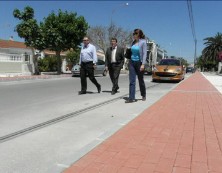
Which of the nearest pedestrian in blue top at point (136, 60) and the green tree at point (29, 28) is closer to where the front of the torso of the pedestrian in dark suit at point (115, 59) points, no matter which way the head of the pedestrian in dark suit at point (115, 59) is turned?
the nearest pedestrian in blue top

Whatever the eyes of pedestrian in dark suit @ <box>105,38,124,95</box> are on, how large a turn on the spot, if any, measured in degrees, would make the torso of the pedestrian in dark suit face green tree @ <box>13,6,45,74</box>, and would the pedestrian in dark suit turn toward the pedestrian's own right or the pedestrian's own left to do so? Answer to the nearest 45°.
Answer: approximately 135° to the pedestrian's own right

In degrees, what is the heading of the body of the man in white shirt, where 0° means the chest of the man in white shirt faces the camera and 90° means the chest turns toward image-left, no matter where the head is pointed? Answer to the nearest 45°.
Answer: approximately 45°

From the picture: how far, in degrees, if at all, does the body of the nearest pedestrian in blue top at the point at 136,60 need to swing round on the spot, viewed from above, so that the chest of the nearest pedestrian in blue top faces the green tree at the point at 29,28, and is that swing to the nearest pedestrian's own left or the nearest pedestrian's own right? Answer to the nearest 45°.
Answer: approximately 90° to the nearest pedestrian's own right

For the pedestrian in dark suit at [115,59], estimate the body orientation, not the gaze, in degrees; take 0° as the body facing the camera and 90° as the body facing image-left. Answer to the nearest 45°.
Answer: approximately 0°

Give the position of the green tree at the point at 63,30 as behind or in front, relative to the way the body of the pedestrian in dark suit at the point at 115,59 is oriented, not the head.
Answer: behind

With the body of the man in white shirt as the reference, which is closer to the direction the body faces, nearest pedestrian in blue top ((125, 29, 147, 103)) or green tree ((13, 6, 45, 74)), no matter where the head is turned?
the nearest pedestrian in blue top

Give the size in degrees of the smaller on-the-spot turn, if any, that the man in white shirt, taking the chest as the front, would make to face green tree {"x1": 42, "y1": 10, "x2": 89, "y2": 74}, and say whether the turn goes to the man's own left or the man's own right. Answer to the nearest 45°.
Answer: approximately 135° to the man's own right

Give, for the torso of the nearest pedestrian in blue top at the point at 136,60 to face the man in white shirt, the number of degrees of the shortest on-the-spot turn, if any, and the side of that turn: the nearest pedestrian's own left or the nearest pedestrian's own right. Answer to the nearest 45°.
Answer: approximately 90° to the nearest pedestrian's own right

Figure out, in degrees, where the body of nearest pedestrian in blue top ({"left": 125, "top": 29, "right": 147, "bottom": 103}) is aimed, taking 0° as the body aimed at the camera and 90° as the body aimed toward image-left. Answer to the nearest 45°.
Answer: approximately 45°

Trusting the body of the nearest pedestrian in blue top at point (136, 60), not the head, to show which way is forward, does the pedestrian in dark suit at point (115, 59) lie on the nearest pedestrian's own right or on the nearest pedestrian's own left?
on the nearest pedestrian's own right
